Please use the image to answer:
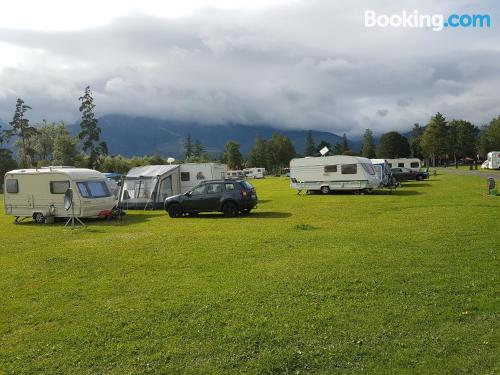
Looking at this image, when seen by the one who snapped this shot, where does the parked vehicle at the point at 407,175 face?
facing to the right of the viewer

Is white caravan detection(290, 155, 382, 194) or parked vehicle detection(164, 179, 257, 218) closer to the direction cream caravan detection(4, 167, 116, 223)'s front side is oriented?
the parked vehicle

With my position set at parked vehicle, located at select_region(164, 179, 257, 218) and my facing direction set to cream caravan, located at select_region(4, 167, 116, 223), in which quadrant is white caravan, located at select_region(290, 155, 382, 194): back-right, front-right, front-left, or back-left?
back-right

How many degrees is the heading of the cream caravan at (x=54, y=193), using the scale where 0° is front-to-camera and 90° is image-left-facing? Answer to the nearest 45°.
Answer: approximately 315°

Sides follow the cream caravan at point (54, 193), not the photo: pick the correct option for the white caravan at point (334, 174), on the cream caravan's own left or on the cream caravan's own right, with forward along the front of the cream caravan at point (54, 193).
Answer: on the cream caravan's own left

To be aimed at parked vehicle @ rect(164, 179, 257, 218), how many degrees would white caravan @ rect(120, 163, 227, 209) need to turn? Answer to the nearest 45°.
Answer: approximately 135° to its left

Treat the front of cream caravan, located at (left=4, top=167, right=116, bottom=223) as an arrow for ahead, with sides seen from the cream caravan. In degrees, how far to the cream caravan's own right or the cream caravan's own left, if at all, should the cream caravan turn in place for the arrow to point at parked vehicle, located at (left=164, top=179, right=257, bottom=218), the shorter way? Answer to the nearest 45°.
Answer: approximately 45° to the cream caravan's own left

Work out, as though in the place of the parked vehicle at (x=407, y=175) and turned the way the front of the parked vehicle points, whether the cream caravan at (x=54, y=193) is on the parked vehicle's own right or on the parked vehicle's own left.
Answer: on the parked vehicle's own right
